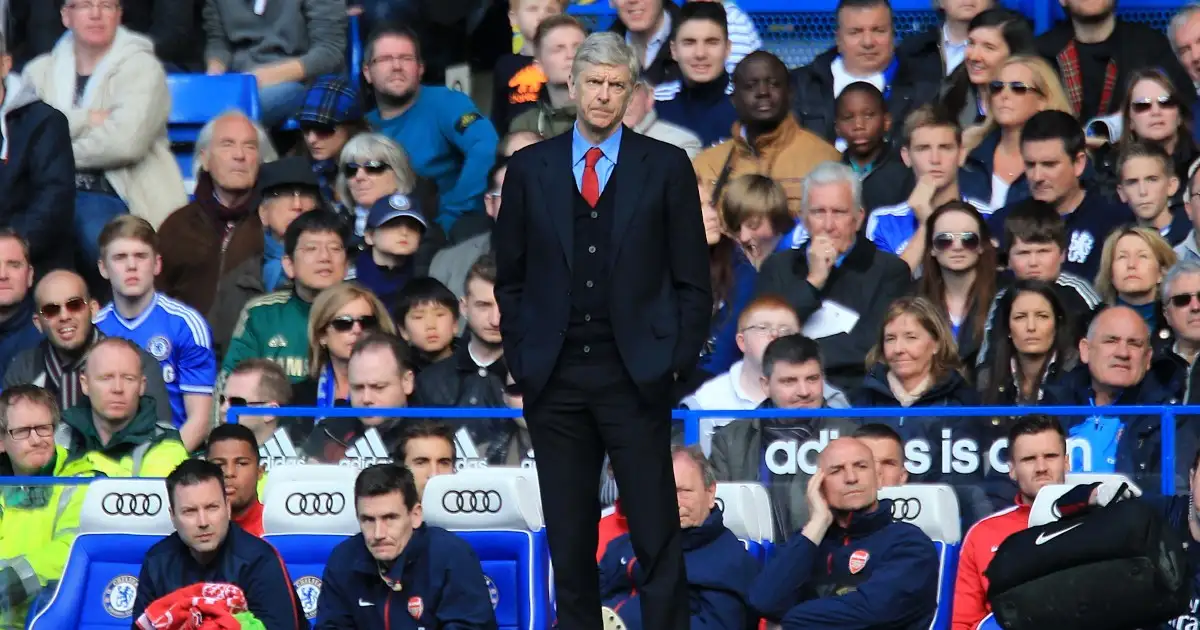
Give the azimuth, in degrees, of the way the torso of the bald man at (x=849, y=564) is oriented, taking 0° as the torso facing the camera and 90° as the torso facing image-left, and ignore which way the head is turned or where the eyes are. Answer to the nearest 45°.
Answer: approximately 45°

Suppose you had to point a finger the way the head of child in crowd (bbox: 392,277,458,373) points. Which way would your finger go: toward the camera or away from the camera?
toward the camera

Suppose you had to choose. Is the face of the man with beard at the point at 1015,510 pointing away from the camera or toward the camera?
toward the camera

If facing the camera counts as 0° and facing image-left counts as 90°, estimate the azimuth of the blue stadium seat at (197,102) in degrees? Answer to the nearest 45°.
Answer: approximately 0°

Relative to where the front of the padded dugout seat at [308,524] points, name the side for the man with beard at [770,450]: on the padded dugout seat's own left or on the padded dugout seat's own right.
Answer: on the padded dugout seat's own left

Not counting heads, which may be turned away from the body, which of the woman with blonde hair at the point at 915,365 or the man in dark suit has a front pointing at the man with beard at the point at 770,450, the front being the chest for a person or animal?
the woman with blonde hair

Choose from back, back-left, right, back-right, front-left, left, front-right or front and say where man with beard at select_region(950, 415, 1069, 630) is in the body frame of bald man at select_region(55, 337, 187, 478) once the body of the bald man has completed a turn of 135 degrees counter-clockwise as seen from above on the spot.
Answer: right

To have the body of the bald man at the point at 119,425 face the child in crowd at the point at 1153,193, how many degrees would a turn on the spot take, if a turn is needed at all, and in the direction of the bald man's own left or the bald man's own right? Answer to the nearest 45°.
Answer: approximately 90° to the bald man's own left

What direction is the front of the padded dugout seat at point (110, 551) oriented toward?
toward the camera

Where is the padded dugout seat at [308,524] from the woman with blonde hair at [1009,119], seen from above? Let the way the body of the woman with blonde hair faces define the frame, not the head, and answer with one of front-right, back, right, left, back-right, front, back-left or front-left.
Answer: front

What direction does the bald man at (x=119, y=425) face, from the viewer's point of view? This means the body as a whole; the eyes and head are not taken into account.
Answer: toward the camera

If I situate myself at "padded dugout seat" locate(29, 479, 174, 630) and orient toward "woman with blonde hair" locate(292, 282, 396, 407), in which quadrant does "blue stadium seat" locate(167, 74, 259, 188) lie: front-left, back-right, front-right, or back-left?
front-left

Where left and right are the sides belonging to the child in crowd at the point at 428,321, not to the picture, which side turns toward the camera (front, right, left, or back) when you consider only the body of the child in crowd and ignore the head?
front

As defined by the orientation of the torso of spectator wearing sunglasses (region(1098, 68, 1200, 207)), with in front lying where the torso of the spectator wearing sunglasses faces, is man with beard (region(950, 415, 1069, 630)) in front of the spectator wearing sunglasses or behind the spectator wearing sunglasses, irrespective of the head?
in front

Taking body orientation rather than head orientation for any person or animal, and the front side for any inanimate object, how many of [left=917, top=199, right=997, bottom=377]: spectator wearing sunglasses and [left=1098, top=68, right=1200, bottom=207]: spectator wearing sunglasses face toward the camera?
2
